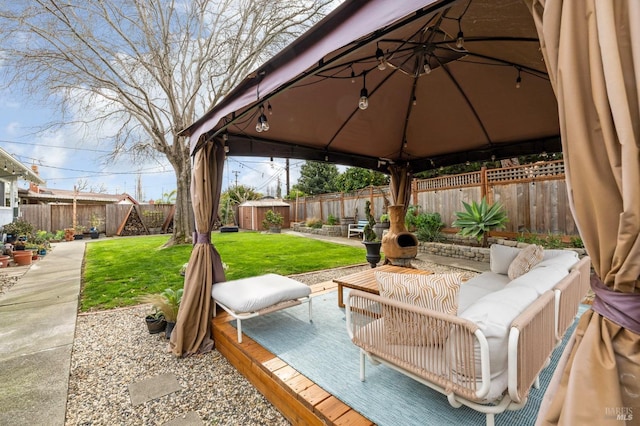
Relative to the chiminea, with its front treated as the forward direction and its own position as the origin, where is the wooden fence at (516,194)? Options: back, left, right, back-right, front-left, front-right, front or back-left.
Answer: left

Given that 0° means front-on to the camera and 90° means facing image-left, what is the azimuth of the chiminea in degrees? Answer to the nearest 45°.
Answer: approximately 315°

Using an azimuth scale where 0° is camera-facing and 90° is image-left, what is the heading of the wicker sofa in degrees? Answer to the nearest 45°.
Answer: approximately 135°

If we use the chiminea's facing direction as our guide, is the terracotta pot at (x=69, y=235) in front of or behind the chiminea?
behind

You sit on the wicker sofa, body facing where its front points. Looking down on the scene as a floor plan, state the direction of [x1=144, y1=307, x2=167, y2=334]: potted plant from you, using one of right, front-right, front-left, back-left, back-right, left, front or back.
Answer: front-left

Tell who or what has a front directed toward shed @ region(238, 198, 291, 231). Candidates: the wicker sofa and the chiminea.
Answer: the wicker sofa

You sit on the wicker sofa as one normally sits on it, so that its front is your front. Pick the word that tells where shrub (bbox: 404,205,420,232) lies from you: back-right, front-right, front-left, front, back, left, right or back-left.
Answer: front-right

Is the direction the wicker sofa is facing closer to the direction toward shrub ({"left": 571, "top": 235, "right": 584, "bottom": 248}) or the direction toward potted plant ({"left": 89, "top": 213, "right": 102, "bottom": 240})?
the potted plant

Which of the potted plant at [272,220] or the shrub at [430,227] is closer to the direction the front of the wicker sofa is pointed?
the potted plant

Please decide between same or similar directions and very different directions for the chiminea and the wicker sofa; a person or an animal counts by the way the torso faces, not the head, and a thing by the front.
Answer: very different directions

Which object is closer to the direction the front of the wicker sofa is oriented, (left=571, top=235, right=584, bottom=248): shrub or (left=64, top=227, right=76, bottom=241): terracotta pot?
the terracotta pot

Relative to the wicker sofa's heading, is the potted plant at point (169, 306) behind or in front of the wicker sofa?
in front
